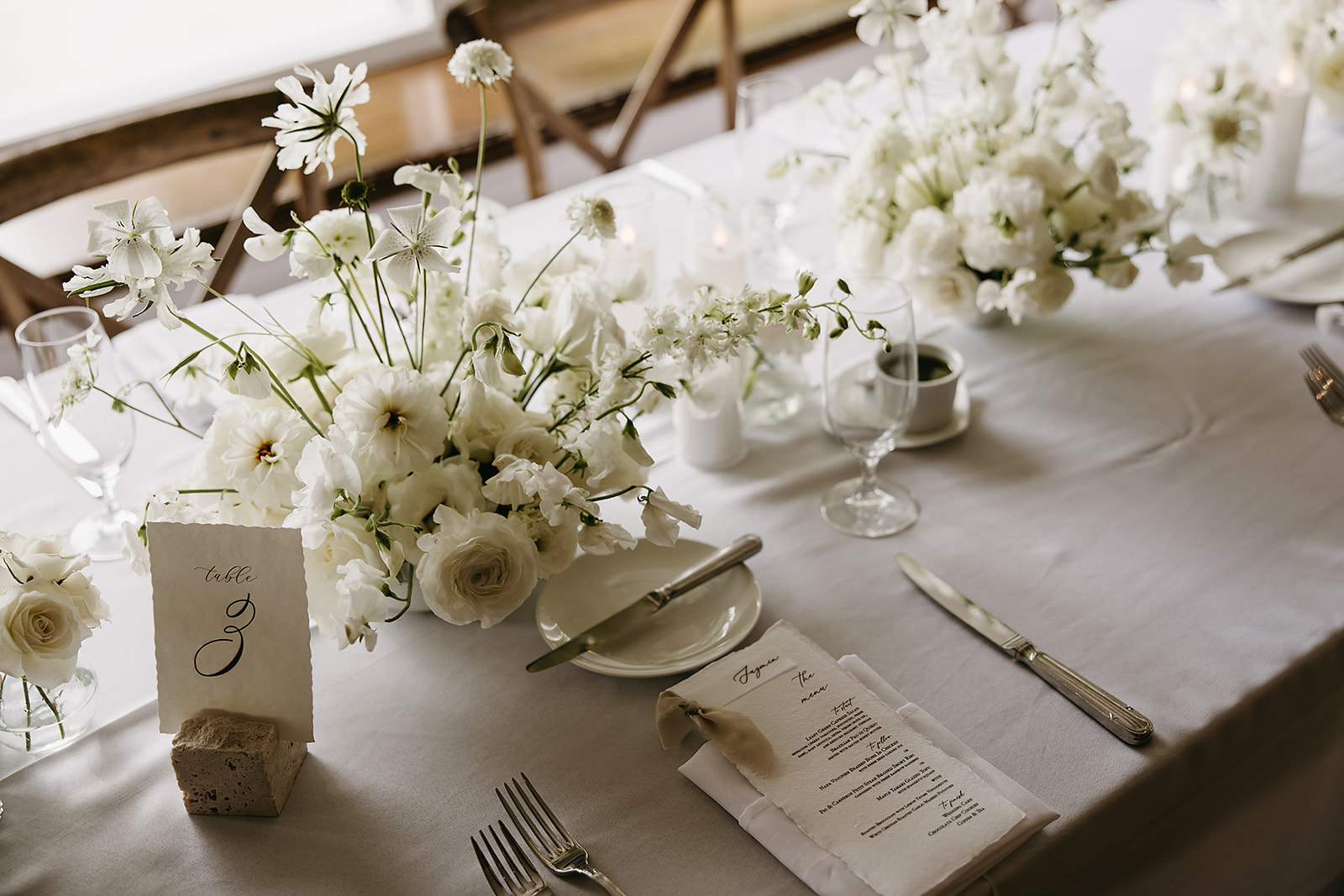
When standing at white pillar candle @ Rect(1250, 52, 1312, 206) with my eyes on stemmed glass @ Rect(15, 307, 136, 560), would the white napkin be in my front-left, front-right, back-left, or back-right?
front-left

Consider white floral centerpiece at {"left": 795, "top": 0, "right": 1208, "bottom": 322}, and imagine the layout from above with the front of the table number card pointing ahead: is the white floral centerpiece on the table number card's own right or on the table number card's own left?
on the table number card's own left

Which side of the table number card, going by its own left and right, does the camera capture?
front

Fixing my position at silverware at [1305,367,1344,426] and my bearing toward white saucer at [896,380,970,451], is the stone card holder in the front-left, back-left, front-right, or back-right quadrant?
front-left

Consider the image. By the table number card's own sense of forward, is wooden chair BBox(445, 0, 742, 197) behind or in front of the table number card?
behind

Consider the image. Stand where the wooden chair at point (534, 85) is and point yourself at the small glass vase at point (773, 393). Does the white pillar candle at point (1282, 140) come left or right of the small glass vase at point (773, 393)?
left

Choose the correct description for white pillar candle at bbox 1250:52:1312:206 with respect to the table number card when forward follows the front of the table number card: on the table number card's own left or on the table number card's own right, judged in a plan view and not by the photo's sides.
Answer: on the table number card's own left

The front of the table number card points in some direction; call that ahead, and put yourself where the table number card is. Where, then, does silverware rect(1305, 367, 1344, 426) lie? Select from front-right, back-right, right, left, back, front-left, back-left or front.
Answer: left

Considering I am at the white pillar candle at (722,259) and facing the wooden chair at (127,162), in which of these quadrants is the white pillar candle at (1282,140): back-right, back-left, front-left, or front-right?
back-right

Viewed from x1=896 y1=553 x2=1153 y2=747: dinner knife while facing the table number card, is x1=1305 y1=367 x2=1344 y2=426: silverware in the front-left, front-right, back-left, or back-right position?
back-right

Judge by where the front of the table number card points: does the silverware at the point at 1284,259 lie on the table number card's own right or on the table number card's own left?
on the table number card's own left

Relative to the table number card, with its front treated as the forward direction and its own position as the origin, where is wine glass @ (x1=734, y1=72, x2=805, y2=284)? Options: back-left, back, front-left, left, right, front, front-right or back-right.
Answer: back-left
